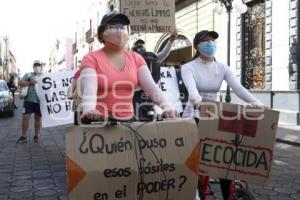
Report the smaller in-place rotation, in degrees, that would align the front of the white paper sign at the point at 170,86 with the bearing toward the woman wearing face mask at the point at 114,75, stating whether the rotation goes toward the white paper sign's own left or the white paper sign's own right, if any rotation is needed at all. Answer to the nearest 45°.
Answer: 0° — it already faces them

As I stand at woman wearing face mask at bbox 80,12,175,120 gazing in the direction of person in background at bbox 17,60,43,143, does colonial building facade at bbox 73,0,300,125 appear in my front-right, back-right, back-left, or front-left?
front-right

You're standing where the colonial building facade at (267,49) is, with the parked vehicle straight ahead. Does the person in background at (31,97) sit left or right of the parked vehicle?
left

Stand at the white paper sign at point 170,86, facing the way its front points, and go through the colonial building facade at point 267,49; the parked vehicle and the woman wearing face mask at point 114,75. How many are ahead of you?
1

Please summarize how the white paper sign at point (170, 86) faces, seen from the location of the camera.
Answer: facing the viewer

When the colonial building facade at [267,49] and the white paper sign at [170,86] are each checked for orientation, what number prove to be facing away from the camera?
0

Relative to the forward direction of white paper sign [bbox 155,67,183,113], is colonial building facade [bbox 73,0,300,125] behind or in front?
behind

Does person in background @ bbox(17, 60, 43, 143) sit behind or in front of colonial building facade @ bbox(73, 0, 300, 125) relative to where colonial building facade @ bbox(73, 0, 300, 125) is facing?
in front

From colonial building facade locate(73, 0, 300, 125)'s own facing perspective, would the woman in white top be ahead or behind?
ahead

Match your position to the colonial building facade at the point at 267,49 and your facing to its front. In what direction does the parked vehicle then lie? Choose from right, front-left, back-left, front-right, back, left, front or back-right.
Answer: front-right

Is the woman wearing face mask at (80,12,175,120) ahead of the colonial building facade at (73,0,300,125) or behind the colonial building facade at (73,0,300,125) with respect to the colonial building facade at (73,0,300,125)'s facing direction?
ahead

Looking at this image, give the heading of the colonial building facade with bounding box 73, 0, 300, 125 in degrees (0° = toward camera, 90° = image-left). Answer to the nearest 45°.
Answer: approximately 45°
